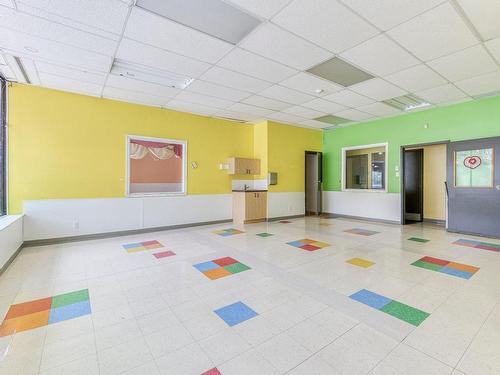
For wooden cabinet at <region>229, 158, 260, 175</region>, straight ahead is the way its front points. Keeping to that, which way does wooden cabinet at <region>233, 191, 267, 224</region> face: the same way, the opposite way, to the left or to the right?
the same way

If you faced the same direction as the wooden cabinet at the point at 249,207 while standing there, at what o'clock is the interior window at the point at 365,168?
The interior window is roughly at 10 o'clock from the wooden cabinet.

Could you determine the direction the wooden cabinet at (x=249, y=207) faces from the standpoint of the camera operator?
facing the viewer and to the right of the viewer

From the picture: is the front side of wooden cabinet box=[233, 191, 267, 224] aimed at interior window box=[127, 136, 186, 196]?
no

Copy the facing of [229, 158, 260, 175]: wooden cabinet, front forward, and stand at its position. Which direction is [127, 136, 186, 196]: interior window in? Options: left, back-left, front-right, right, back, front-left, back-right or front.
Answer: back-right

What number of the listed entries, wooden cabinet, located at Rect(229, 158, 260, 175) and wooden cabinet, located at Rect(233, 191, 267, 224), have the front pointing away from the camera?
0
